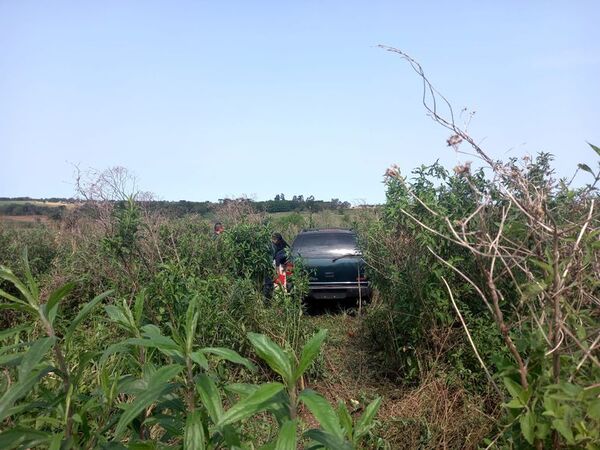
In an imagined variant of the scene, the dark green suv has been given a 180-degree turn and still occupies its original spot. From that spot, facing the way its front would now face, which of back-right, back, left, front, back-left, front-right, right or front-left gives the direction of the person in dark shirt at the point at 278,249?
right

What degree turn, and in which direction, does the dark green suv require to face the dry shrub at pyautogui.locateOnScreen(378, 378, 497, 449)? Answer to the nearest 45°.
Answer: approximately 180°

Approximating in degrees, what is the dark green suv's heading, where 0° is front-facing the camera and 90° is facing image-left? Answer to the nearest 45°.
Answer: approximately 180°
